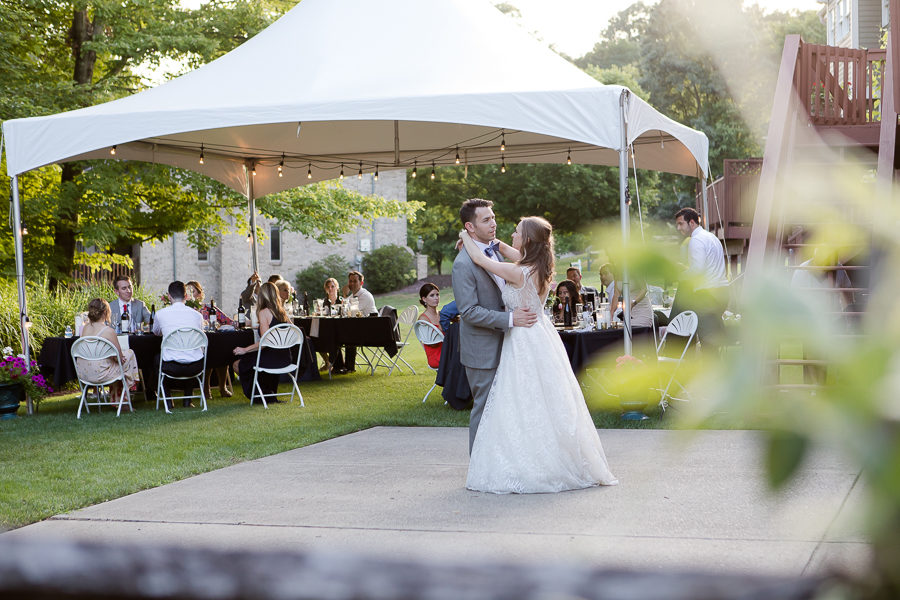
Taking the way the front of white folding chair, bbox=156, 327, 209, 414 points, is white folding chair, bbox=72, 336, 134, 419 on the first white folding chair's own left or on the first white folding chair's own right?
on the first white folding chair's own left

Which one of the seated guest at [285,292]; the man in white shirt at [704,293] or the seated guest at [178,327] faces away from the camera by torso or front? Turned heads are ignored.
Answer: the seated guest at [178,327]

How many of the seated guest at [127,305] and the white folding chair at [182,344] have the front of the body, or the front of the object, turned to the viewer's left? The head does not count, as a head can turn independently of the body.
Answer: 0

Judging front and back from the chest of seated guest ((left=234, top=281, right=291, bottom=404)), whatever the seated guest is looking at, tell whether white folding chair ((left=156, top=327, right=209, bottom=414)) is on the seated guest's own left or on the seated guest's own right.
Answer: on the seated guest's own left

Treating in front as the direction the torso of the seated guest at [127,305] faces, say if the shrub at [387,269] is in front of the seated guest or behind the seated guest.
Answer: behind

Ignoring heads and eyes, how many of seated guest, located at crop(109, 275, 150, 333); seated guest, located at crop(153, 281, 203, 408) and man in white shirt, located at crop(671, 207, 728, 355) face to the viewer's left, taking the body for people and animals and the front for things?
1

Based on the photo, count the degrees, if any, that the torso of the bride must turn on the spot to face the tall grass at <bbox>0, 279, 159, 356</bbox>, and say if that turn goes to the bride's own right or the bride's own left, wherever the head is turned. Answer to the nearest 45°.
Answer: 0° — they already face it

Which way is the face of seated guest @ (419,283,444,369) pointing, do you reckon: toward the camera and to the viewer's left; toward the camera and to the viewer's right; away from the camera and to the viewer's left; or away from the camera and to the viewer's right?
toward the camera and to the viewer's right

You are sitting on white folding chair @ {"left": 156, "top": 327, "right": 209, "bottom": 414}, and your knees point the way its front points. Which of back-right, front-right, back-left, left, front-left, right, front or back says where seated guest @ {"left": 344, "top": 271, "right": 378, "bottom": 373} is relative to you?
front-right

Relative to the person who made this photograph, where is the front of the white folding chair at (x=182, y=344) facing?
facing away from the viewer

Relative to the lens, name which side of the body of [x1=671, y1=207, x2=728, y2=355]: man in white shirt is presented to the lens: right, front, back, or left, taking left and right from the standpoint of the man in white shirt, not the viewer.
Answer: left

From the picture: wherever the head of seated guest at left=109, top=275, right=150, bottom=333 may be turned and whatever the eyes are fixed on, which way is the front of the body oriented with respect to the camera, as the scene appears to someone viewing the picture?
toward the camera

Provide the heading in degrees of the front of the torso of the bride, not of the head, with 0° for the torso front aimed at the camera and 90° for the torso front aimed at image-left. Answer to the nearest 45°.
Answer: approximately 135°

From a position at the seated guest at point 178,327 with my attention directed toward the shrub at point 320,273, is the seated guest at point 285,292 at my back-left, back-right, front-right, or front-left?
front-right

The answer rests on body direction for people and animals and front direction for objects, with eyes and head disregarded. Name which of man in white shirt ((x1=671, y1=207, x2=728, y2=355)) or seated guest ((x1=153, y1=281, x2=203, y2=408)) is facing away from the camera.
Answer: the seated guest

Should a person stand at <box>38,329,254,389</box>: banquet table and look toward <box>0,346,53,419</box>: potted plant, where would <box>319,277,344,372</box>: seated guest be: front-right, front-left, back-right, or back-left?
back-right
